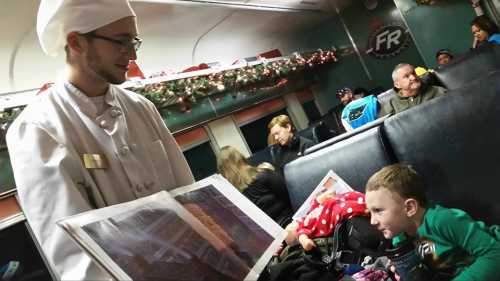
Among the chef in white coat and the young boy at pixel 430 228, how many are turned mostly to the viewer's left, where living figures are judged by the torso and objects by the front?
1

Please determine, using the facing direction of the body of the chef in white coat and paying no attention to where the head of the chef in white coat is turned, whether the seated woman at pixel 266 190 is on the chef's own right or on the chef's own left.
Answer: on the chef's own left

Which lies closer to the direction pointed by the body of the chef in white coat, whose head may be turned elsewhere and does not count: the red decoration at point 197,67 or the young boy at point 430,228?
the young boy

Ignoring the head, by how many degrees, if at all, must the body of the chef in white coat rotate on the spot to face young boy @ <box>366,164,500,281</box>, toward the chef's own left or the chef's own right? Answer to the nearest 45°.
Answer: approximately 45° to the chef's own left

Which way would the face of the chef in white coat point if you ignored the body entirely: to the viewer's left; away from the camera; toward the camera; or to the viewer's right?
to the viewer's right

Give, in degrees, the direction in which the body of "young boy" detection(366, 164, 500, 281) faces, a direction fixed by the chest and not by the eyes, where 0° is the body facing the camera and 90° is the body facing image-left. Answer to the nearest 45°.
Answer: approximately 90°

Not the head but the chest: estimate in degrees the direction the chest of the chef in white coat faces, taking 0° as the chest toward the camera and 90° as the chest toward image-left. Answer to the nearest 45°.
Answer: approximately 315°

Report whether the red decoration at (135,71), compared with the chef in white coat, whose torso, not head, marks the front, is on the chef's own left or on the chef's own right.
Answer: on the chef's own left

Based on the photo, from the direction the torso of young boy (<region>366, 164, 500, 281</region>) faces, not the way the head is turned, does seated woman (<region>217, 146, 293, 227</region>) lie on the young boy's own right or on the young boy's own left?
on the young boy's own right

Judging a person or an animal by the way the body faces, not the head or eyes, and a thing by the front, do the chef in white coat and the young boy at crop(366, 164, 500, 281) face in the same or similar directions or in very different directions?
very different directions
